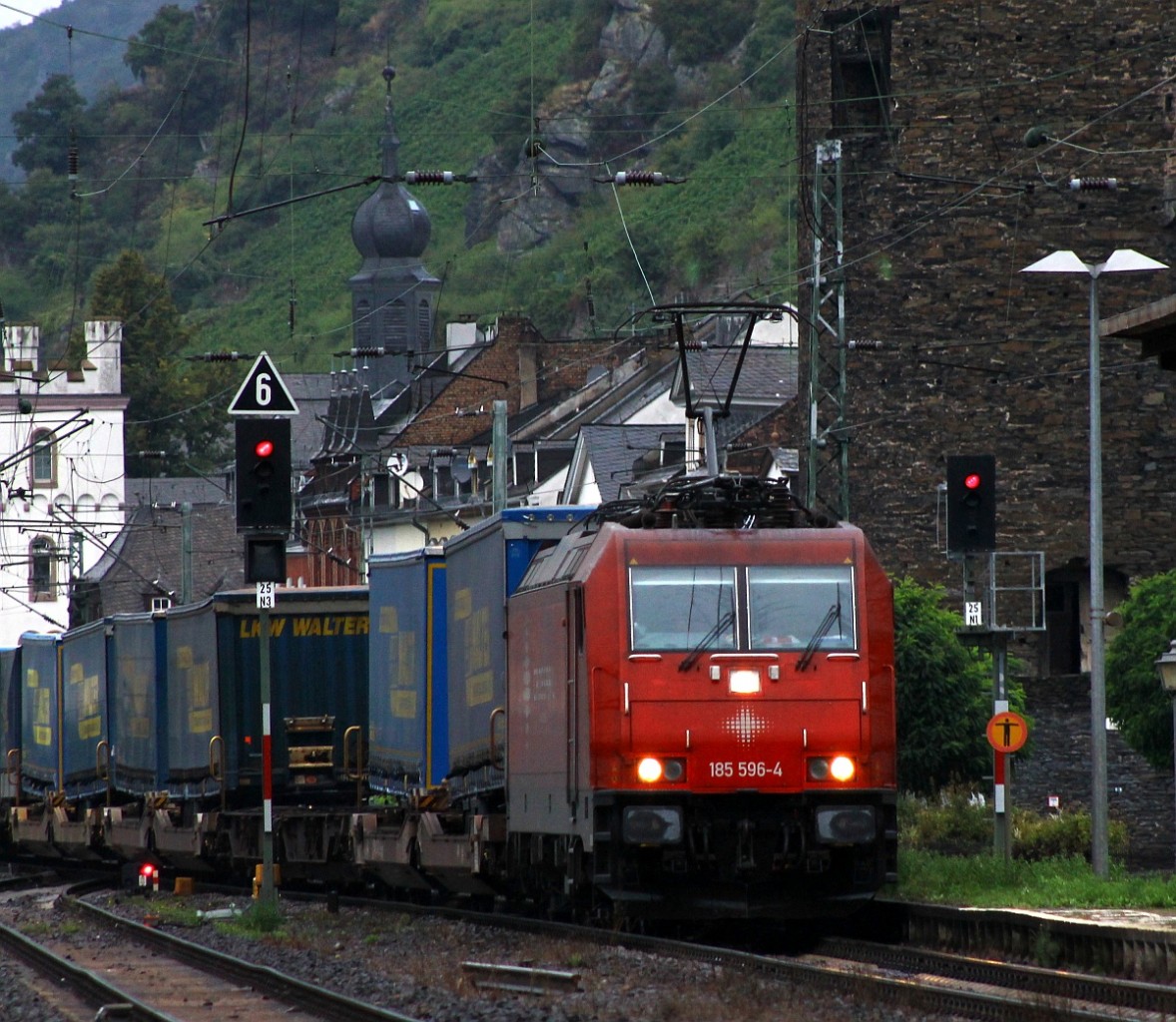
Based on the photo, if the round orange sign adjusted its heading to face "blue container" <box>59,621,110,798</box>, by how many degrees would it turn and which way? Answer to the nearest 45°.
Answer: approximately 135° to its right

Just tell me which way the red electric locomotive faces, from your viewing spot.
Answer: facing the viewer

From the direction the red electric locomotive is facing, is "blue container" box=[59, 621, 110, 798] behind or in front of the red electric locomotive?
behind

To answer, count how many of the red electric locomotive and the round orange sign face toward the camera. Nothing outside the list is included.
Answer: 2

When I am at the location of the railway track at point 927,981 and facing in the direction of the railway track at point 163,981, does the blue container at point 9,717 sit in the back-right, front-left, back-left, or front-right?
front-right

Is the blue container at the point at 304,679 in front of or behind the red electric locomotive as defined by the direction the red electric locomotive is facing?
behind

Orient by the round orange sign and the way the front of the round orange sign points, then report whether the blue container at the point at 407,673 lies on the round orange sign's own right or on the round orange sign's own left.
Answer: on the round orange sign's own right

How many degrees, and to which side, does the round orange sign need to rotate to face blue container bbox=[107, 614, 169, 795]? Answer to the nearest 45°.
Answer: approximately 135° to its right

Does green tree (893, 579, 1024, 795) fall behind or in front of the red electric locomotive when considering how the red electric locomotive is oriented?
behind
